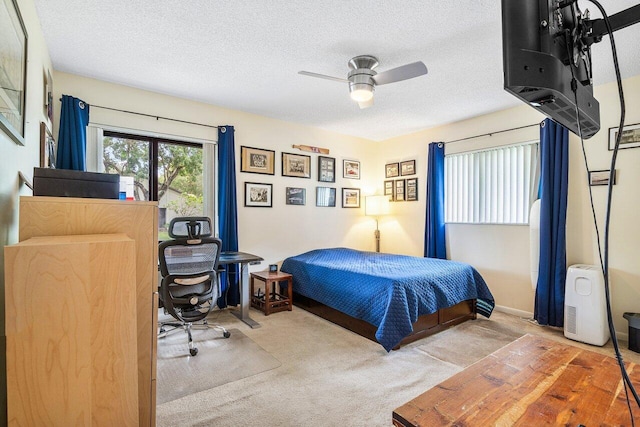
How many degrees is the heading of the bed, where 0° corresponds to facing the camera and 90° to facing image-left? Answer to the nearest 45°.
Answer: approximately 315°

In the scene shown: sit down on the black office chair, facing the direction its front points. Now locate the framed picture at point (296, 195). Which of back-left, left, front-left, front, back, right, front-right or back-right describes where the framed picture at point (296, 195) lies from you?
front-right

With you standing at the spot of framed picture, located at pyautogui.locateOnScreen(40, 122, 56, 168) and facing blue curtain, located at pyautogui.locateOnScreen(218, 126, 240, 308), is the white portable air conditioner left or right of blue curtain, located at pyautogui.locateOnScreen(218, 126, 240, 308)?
right

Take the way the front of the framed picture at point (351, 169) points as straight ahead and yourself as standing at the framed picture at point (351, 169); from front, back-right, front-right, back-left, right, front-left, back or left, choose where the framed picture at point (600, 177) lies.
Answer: front

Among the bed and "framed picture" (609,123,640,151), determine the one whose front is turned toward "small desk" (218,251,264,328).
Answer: the framed picture

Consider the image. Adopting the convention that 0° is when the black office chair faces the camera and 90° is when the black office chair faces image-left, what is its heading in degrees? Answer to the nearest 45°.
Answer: approximately 180°

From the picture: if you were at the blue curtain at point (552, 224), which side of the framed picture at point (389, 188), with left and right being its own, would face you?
left

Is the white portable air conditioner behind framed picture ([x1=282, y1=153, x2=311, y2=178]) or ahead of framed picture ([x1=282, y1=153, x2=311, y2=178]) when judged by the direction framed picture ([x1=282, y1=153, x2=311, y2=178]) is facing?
ahead

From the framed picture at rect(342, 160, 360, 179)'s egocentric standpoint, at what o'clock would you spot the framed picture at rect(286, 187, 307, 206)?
the framed picture at rect(286, 187, 307, 206) is roughly at 3 o'clock from the framed picture at rect(342, 160, 360, 179).

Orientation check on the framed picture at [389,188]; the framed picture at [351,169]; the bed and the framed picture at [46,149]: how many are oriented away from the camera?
0

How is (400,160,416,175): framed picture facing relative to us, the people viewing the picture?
facing the viewer and to the left of the viewer

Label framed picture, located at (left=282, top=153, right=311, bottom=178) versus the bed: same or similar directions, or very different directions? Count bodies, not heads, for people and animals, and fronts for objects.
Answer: same or similar directions

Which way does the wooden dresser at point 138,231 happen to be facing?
to the viewer's right

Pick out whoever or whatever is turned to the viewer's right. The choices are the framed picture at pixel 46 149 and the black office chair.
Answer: the framed picture

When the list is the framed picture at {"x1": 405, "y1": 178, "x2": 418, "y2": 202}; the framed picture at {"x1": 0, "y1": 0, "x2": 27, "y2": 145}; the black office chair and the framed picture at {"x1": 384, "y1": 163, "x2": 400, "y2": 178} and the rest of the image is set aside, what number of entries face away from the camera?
1

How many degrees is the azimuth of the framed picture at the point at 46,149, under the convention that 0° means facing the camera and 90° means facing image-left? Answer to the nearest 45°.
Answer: approximately 270°

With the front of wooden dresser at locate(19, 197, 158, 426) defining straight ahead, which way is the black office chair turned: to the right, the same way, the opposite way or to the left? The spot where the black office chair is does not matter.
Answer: to the left
